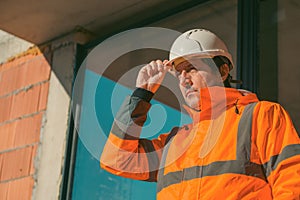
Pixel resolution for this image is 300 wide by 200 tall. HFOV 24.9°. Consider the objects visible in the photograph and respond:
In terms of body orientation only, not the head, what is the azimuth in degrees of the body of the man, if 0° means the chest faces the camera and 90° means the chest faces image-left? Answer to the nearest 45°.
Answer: approximately 45°
